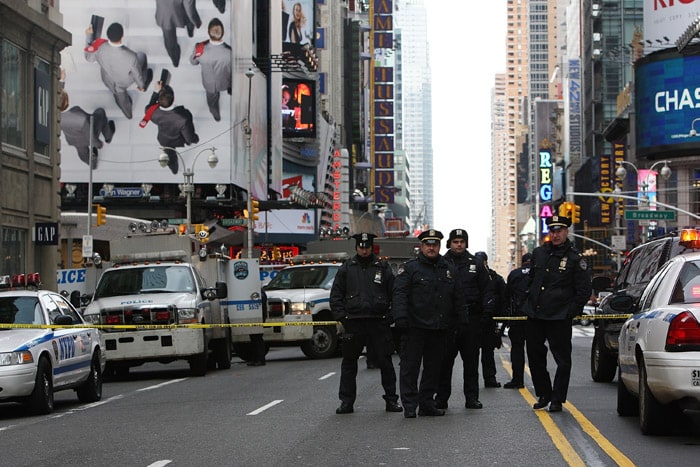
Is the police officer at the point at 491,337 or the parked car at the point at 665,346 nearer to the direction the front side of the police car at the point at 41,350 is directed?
the parked car

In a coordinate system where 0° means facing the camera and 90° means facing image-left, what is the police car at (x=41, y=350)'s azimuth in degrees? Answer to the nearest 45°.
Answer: approximately 45°

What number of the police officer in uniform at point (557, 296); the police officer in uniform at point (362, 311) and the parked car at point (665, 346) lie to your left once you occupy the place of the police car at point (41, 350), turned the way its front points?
3

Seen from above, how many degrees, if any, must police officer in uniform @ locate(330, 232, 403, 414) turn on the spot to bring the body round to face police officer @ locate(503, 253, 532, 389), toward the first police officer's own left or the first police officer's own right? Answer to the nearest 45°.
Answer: approximately 135° to the first police officer's own left

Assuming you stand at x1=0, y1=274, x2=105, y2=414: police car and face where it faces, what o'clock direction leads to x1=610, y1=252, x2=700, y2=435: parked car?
The parked car is roughly at 9 o'clock from the police car.

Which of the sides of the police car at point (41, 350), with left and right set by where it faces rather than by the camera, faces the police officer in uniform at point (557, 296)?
left
